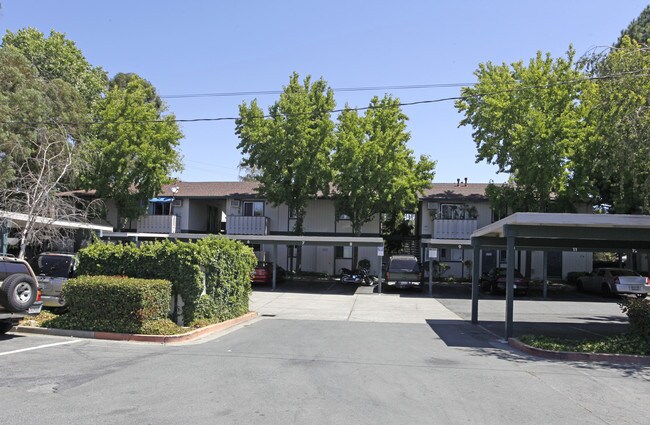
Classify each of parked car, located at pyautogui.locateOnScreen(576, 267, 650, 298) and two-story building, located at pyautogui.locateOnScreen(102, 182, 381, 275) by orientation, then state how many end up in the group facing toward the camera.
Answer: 1

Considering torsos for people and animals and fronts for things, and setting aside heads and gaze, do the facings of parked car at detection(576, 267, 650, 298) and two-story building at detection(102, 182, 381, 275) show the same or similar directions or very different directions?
very different directions

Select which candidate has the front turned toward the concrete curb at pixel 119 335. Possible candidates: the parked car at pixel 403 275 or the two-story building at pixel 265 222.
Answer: the two-story building

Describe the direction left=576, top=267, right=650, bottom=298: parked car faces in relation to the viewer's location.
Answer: facing away from the viewer and to the left of the viewer

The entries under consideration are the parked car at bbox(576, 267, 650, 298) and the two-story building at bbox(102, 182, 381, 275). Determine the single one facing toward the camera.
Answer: the two-story building

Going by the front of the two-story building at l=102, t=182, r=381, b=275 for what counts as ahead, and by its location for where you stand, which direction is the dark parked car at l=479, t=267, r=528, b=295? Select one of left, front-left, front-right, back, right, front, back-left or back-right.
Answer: front-left

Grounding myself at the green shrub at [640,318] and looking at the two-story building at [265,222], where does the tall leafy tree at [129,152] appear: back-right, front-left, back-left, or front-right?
front-left

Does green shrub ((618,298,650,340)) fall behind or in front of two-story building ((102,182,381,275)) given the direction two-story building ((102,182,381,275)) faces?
in front

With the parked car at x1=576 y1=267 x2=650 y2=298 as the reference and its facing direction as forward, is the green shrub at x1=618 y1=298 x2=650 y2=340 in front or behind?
behind

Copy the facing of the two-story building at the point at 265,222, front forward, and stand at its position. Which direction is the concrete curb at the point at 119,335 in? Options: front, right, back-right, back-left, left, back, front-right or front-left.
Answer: front

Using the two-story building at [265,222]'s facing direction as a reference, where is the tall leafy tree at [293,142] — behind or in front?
in front

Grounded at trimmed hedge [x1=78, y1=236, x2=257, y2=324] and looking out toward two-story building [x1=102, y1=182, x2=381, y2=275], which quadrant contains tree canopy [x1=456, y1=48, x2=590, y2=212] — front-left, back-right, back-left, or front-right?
front-right

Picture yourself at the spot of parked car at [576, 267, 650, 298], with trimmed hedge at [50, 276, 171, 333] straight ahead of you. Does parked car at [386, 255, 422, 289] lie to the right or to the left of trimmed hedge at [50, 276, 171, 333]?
right

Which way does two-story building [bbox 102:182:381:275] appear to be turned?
toward the camera

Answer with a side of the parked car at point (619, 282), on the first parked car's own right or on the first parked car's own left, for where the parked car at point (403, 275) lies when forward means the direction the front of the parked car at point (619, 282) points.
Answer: on the first parked car's own left

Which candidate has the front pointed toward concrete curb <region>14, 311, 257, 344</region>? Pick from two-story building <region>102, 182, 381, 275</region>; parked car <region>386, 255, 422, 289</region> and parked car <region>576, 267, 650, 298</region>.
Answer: the two-story building
